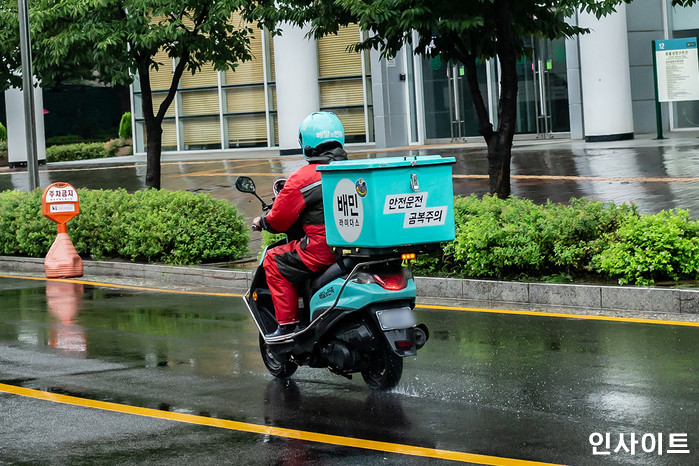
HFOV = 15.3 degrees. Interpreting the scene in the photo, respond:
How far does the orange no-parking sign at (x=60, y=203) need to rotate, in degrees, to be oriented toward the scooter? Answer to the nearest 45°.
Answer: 0° — it already faces it

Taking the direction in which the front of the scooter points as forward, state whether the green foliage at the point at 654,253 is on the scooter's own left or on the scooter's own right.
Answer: on the scooter's own right

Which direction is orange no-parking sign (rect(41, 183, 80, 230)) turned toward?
toward the camera

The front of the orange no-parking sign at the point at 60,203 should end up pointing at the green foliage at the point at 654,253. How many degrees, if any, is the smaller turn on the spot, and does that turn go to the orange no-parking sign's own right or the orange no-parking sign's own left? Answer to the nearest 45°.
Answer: approximately 45° to the orange no-parking sign's own left

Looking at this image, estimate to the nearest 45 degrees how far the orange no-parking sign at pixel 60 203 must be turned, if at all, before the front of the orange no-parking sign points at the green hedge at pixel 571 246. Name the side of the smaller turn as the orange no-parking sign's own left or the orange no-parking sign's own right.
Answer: approximately 45° to the orange no-parking sign's own left

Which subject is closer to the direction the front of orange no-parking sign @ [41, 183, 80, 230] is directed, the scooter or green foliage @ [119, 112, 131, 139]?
the scooter

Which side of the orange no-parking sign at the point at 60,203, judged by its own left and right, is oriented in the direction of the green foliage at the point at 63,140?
back

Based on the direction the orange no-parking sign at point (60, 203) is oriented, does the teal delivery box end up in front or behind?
in front

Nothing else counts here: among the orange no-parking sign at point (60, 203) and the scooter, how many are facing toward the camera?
1

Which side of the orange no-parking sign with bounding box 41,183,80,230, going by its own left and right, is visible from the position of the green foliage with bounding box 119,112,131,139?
back

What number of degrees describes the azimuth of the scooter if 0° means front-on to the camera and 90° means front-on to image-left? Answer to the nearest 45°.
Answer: approximately 135°
